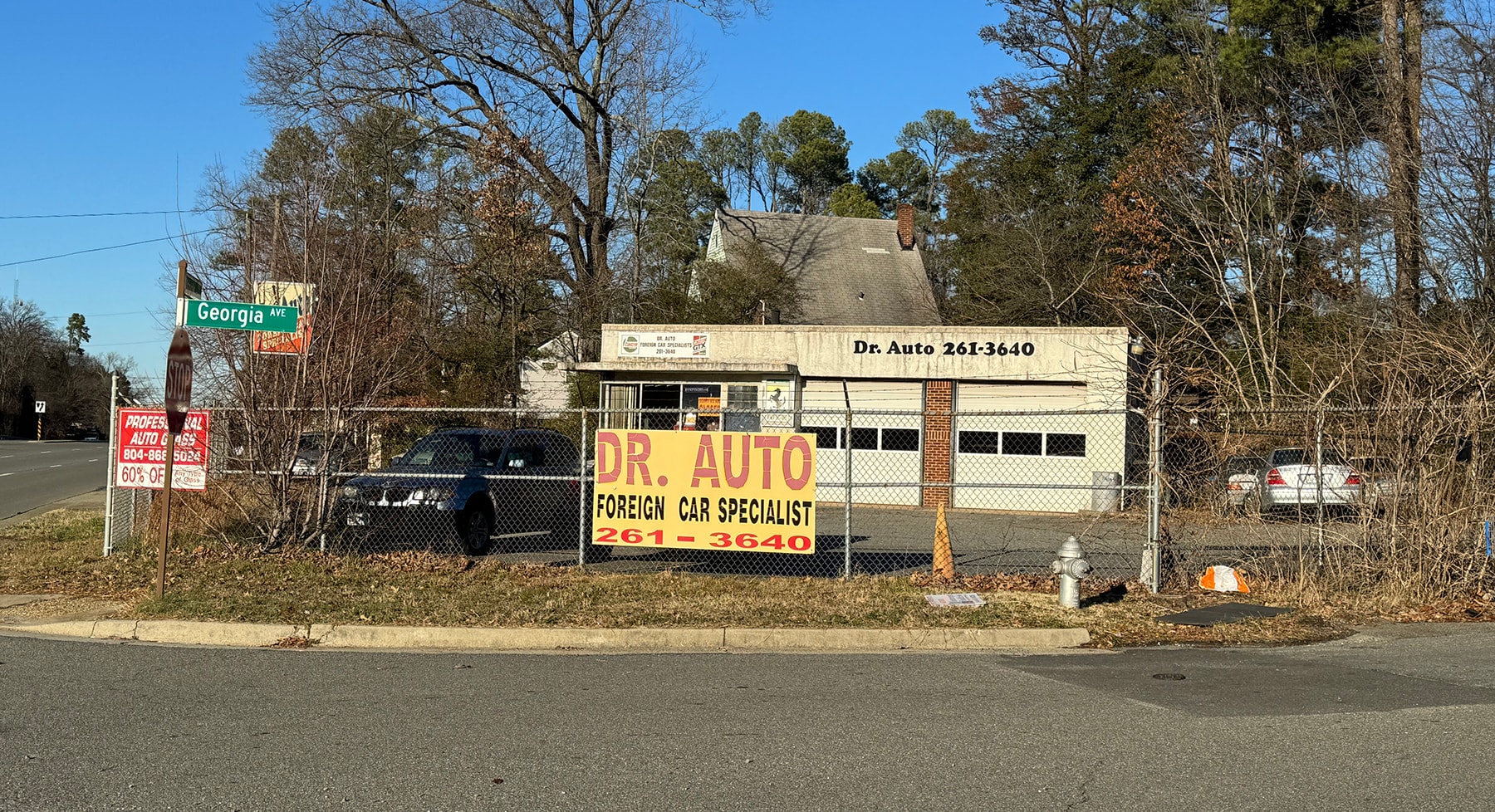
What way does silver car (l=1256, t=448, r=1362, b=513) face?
away from the camera

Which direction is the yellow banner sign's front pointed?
toward the camera

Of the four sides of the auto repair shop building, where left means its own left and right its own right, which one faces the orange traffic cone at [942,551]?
front

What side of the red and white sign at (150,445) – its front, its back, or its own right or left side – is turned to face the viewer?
front

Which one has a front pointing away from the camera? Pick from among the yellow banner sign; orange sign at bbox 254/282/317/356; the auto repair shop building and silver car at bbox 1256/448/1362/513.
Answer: the silver car

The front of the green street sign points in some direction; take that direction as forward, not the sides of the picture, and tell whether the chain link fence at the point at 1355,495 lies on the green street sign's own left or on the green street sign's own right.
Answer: on the green street sign's own left

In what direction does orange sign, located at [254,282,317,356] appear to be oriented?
toward the camera

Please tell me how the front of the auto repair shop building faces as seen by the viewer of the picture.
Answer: facing the viewer

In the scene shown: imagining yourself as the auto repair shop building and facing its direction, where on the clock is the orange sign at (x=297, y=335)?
The orange sign is roughly at 1 o'clock from the auto repair shop building.

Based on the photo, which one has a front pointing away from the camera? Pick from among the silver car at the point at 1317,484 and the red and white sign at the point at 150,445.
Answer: the silver car

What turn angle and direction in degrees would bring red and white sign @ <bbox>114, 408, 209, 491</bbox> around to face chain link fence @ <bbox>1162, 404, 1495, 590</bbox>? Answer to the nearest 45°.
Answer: approximately 45° to its left

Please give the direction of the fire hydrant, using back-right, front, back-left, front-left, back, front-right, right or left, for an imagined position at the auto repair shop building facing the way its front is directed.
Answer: front

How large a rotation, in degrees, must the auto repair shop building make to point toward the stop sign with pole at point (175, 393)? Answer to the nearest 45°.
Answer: approximately 45° to its right
